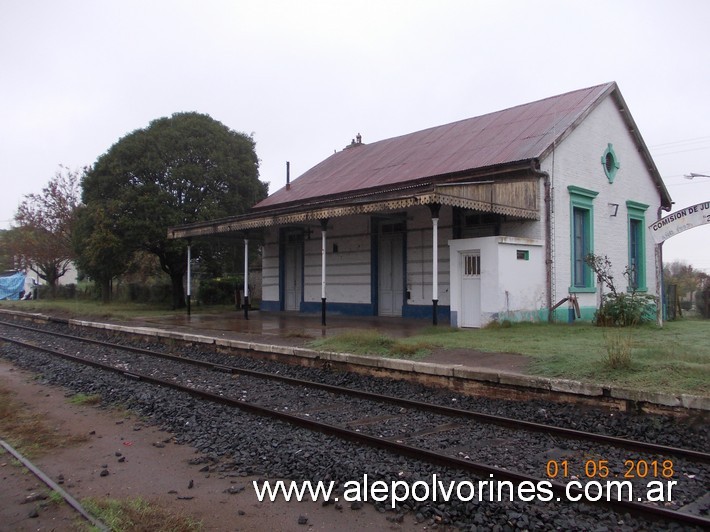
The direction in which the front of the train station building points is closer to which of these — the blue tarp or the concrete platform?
the concrete platform

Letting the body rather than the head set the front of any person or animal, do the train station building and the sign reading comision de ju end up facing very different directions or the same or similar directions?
same or similar directions

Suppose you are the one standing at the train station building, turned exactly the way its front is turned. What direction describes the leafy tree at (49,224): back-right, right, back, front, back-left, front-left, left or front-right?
right

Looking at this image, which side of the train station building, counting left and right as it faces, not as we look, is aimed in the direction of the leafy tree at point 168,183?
right

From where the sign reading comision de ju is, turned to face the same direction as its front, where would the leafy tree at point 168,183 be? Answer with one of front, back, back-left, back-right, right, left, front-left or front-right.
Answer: right

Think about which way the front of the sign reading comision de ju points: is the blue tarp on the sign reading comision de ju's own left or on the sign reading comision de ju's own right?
on the sign reading comision de ju's own right

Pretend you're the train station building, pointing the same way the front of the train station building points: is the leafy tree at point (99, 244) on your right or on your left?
on your right

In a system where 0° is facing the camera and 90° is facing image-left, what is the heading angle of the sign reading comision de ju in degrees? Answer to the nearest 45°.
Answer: approximately 0°

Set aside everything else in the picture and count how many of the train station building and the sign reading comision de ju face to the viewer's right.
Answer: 0

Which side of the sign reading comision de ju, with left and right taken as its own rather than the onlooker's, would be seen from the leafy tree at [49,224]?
right
